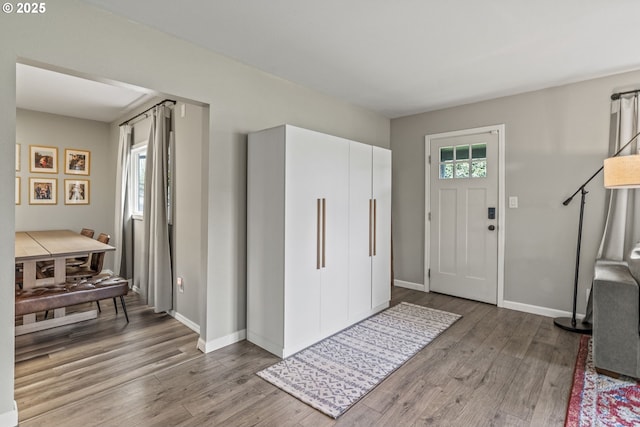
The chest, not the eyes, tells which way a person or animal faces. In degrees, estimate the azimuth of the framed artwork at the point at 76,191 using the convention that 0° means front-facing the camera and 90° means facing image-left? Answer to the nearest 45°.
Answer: approximately 0°

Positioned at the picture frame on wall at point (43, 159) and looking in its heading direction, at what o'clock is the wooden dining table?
The wooden dining table is roughly at 12 o'clock from the picture frame on wall.

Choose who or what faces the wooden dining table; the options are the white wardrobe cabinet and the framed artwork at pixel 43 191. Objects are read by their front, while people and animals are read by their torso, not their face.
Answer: the framed artwork

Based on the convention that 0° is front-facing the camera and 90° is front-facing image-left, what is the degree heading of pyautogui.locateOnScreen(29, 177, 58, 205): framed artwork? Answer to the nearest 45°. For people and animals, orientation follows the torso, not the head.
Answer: approximately 0°

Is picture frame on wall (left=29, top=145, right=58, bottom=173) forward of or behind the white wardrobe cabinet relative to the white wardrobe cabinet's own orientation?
behind

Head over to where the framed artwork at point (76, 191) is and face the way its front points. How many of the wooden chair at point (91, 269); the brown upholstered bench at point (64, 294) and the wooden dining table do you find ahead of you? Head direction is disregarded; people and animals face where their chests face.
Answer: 3
